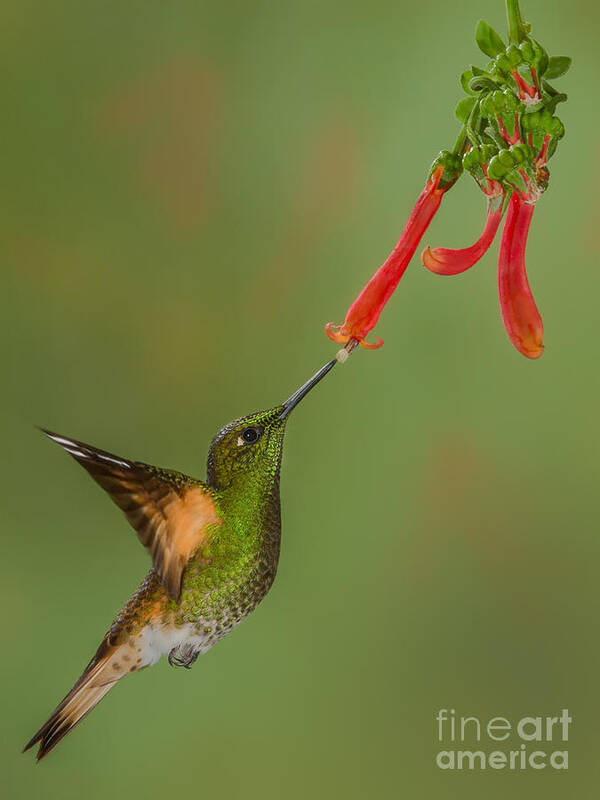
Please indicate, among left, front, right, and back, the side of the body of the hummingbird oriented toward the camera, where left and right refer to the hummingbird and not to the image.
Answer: right
